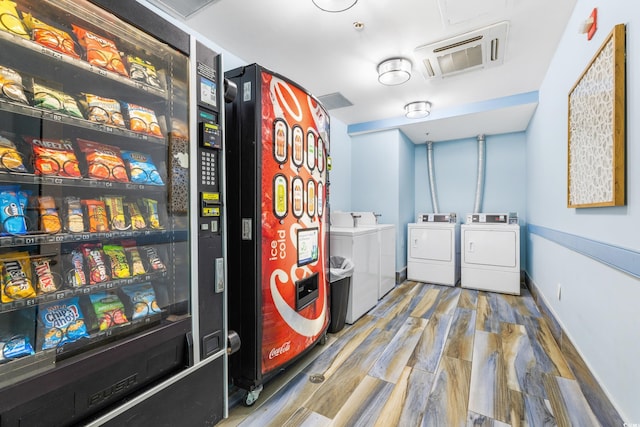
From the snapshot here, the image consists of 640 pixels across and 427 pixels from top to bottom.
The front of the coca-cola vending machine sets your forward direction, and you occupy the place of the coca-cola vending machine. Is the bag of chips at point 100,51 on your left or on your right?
on your right

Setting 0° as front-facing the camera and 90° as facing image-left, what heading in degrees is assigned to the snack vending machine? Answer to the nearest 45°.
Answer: approximately 315°

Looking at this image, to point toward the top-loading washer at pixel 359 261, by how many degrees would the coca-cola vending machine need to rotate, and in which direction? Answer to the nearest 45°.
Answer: approximately 90° to its left

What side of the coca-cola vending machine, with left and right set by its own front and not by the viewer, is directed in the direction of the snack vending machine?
right

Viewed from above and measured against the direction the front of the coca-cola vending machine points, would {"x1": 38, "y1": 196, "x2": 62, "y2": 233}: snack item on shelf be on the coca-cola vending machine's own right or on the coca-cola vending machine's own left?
on the coca-cola vending machine's own right

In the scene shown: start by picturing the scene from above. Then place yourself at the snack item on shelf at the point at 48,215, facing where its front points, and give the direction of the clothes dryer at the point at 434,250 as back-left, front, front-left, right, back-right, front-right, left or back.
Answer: front-left

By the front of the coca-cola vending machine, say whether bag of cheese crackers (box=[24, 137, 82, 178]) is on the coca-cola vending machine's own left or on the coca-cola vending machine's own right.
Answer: on the coca-cola vending machine's own right

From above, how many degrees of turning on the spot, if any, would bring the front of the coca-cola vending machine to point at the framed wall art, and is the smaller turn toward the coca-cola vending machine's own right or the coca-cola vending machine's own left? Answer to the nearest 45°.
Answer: approximately 45° to the coca-cola vending machine's own left

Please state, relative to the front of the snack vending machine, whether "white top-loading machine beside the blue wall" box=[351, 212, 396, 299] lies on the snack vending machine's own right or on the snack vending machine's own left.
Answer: on the snack vending machine's own left

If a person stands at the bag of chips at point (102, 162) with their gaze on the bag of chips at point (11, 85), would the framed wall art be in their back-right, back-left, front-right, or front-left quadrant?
back-left

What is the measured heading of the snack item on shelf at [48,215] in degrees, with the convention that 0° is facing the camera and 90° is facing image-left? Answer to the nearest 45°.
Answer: approximately 315°
